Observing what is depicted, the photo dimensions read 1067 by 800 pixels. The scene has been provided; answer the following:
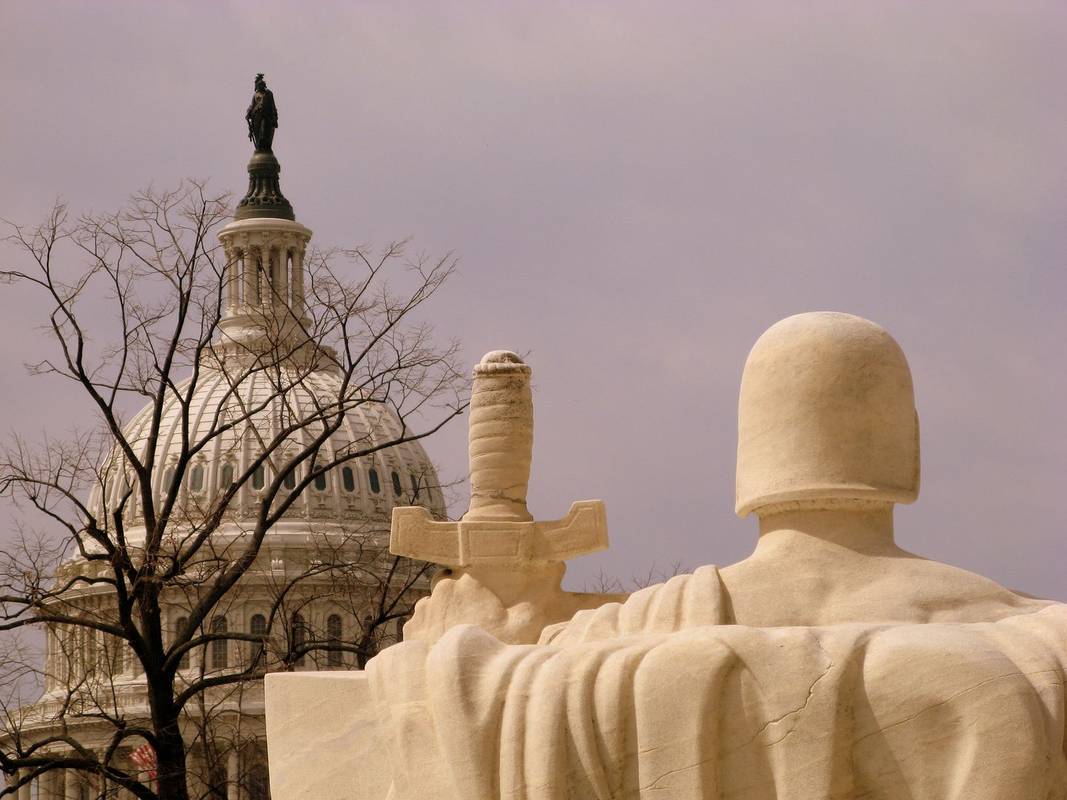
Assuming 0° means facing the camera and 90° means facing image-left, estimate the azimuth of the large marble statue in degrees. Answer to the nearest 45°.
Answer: approximately 180°
